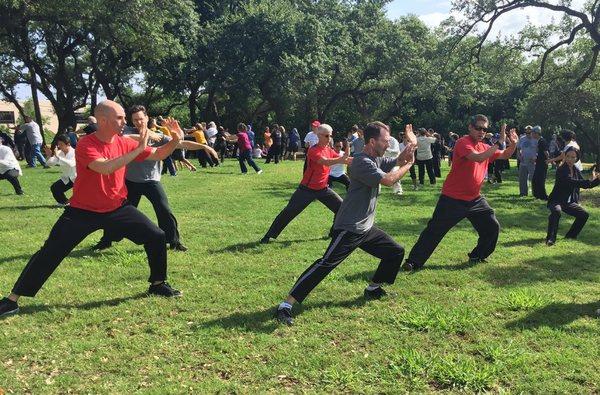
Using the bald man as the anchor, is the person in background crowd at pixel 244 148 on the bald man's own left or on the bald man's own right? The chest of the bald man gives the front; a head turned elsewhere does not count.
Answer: on the bald man's own left

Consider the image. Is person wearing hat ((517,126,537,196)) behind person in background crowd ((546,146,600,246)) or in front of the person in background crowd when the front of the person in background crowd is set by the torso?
behind

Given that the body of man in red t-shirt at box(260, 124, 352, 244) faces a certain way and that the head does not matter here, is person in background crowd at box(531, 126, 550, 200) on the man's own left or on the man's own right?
on the man's own left

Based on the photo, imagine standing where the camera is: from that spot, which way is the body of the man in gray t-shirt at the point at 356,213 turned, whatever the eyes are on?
to the viewer's right

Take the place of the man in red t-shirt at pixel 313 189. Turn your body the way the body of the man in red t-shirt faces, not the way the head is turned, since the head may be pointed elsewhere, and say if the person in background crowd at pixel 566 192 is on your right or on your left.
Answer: on your left

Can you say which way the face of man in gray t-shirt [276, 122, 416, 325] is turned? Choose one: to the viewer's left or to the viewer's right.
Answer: to the viewer's right

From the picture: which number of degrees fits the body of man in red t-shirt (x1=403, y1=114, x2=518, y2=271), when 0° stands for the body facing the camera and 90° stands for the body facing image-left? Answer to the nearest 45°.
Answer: approximately 315°

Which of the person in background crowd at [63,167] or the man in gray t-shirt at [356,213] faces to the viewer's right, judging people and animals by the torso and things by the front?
the man in gray t-shirt

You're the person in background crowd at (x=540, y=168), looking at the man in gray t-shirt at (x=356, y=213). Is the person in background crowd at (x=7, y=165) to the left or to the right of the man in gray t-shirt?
right

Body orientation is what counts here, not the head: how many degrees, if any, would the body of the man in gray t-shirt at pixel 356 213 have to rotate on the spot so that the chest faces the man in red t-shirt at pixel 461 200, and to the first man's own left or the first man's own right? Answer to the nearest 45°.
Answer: approximately 45° to the first man's own left

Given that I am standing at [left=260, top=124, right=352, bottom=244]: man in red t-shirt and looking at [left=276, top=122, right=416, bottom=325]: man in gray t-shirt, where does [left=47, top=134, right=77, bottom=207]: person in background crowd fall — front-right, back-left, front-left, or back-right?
back-right
